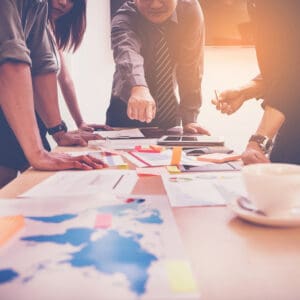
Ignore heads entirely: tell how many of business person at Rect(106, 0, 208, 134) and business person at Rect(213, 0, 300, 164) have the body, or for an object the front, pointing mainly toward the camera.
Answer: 1

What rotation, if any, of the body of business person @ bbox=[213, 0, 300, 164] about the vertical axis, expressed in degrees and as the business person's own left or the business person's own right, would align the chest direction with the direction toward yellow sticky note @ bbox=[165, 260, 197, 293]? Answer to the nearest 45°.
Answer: approximately 90° to the business person's own left

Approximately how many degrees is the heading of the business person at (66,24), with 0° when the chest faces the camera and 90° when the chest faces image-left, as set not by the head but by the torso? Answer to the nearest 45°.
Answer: approximately 315°

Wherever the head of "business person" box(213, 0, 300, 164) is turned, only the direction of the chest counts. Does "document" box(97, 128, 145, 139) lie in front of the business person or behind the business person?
in front

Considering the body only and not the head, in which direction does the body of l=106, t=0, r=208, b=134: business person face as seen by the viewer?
toward the camera

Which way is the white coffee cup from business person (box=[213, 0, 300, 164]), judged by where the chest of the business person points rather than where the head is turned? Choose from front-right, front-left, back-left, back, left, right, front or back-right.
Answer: left

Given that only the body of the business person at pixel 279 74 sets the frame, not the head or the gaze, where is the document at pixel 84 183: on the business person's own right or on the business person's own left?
on the business person's own left

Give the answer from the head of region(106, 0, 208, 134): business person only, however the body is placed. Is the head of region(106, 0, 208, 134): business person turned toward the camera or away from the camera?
toward the camera

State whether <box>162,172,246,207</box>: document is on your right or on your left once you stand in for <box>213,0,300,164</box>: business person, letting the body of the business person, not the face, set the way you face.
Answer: on your left

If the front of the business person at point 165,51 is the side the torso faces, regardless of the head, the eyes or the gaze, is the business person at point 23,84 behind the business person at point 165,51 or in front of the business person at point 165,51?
in front

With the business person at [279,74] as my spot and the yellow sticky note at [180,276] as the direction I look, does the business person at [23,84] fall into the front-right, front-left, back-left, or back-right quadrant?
front-right

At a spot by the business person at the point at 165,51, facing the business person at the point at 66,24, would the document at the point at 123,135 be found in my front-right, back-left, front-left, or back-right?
front-left

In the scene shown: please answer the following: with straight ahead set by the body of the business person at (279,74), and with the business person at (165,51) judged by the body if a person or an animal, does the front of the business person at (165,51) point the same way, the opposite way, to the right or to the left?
to the left

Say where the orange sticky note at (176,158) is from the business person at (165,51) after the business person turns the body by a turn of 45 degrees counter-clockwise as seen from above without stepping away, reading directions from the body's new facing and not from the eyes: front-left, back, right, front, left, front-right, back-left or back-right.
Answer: front-right

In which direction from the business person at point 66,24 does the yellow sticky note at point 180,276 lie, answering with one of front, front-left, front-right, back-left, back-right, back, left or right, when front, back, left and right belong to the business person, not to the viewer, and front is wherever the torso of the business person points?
front-right

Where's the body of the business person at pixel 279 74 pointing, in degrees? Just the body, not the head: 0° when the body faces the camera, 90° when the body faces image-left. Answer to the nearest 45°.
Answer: approximately 90°

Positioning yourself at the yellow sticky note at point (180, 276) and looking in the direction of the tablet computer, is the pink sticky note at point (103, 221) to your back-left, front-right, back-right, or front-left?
front-left

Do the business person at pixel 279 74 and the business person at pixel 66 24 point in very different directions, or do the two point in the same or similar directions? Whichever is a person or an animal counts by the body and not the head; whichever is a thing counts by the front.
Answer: very different directions

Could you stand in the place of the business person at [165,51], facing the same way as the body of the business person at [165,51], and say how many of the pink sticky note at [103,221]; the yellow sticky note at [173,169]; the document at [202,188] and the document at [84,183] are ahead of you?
4
